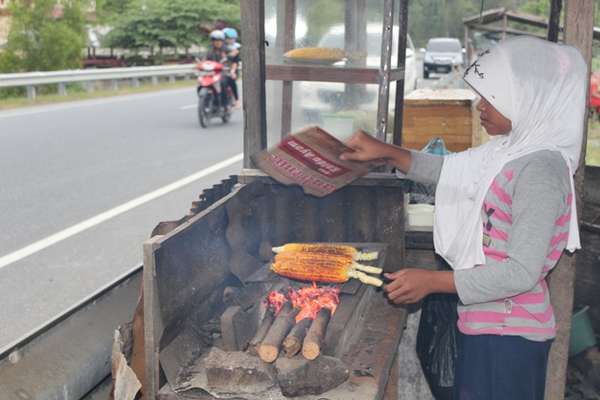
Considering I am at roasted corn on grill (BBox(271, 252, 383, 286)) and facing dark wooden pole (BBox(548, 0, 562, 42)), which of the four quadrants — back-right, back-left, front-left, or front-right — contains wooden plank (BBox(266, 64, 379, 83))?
front-left

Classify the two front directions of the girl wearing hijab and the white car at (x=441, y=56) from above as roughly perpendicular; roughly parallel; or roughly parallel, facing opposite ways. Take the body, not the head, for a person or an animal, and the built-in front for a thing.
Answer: roughly perpendicular

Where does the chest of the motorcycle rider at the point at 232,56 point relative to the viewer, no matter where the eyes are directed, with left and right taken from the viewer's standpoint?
facing the viewer and to the left of the viewer

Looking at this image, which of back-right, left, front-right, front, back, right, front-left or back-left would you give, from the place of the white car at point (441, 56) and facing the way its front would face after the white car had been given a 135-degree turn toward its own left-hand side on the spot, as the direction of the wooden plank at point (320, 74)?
back-right

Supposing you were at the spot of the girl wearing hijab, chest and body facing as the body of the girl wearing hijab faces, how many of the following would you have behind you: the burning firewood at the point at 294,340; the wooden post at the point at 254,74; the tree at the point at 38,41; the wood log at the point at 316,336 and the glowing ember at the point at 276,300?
0

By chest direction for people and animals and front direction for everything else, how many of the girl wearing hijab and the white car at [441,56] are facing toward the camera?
1

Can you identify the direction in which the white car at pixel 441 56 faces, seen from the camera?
facing the viewer

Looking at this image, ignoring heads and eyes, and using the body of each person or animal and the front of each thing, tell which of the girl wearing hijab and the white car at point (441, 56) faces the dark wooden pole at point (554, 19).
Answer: the white car

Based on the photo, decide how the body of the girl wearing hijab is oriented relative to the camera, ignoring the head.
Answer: to the viewer's left

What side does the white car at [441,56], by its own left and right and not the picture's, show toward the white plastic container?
front

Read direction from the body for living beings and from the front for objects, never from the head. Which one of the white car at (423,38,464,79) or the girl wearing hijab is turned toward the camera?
the white car

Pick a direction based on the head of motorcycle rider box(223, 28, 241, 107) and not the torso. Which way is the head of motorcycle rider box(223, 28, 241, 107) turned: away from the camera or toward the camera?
toward the camera

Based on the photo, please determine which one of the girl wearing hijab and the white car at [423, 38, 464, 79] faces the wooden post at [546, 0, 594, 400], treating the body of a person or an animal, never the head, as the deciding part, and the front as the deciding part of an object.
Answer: the white car

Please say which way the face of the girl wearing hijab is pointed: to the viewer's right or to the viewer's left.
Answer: to the viewer's left

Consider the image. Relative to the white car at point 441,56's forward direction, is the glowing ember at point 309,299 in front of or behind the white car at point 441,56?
in front

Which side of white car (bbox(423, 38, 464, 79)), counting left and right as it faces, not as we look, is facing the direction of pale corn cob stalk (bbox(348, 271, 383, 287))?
front

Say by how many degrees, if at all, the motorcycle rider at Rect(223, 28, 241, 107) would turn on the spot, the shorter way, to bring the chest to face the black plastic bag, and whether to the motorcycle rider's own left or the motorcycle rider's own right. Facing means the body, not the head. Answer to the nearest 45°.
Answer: approximately 45° to the motorcycle rider's own left

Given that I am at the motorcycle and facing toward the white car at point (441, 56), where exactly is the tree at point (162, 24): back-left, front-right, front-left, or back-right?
front-left

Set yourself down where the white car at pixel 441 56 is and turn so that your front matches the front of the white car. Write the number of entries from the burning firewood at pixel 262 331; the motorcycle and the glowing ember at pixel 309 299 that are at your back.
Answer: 0
